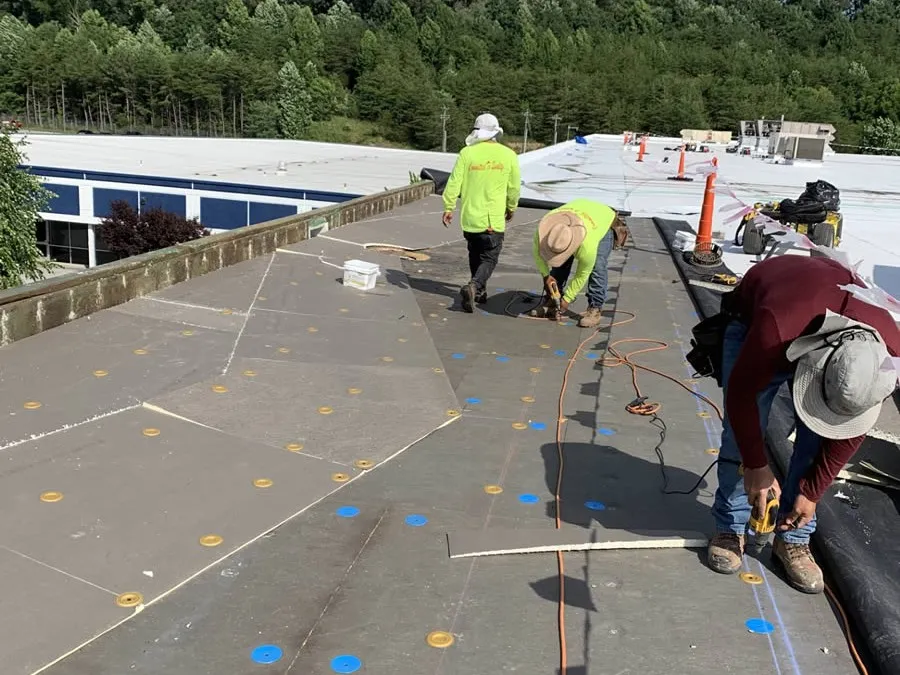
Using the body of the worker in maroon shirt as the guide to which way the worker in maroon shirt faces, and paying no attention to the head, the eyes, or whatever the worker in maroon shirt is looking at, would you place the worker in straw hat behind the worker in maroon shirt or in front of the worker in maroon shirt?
behind

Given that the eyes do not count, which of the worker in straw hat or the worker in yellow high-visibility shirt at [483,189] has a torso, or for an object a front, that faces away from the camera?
the worker in yellow high-visibility shirt

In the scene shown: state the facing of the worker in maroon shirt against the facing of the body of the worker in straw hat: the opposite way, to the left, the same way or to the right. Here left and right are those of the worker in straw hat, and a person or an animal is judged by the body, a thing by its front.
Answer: to the left

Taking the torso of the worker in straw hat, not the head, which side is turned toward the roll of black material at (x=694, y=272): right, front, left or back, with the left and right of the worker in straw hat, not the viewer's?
back

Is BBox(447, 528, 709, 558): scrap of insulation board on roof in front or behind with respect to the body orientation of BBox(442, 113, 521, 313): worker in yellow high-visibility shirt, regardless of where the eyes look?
behind

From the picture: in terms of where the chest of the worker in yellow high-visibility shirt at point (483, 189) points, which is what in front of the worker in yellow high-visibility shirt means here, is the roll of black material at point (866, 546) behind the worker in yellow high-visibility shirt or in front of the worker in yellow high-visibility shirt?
behind

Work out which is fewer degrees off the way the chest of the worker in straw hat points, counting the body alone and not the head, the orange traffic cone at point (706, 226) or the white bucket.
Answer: the white bucket

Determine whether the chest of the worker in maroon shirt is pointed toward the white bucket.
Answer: no

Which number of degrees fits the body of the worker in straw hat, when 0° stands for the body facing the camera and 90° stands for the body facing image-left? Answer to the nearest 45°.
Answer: approximately 45°

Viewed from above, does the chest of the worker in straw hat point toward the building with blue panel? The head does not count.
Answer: no

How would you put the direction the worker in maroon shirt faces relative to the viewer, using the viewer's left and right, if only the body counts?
facing the viewer and to the right of the viewer

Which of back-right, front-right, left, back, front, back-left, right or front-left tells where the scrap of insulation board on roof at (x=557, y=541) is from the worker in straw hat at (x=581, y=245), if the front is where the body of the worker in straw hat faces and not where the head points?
front-left

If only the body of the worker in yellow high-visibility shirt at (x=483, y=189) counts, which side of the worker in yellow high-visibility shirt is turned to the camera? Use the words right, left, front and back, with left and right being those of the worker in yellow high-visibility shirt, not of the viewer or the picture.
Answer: back

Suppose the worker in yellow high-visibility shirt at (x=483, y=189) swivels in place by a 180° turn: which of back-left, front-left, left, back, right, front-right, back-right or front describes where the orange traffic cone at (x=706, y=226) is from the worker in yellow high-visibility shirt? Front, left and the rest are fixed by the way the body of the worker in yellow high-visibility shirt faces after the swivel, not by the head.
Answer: back-left

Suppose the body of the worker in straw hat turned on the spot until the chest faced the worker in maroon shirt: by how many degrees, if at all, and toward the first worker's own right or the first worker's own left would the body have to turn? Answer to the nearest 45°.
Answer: approximately 45° to the first worker's own left

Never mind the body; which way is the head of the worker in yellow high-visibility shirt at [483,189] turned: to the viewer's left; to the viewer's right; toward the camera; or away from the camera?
away from the camera

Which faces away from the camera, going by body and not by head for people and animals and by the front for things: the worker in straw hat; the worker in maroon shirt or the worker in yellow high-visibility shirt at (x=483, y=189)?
the worker in yellow high-visibility shirt

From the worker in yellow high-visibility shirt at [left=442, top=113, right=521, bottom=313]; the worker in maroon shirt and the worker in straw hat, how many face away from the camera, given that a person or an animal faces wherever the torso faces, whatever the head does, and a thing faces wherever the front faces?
1
